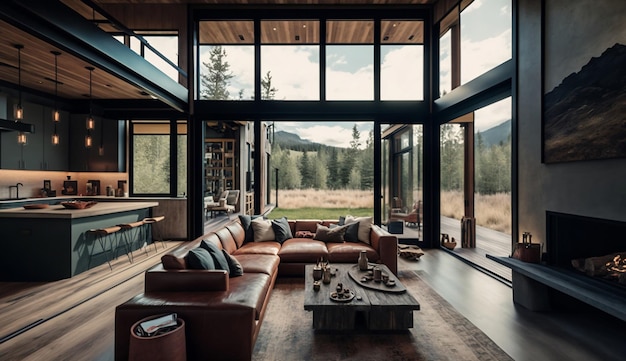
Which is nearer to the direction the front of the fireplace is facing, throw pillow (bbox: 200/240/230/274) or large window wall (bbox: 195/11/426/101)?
the throw pillow

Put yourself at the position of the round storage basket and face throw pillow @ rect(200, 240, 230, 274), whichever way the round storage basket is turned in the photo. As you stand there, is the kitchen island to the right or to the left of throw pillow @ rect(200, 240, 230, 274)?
left

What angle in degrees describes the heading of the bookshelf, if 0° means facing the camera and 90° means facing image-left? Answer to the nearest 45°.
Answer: approximately 315°

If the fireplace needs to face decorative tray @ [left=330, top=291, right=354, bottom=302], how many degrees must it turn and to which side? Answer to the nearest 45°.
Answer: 0° — it already faces it

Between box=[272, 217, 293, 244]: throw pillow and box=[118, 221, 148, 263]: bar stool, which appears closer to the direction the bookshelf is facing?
the throw pillow

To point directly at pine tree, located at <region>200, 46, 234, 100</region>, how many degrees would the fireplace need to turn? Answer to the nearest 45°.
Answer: approximately 45° to its right

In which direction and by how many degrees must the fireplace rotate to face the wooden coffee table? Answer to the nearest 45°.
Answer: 0° — it already faces it

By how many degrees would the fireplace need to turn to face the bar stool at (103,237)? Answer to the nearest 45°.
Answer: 0° — it already faces it

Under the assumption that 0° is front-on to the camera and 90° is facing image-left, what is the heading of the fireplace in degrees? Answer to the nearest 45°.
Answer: approximately 45°

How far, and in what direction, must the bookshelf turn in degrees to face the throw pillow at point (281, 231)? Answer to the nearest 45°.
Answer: approximately 45° to its right

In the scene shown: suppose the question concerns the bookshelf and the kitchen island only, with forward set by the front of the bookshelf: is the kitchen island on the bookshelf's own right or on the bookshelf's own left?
on the bookshelf's own right
